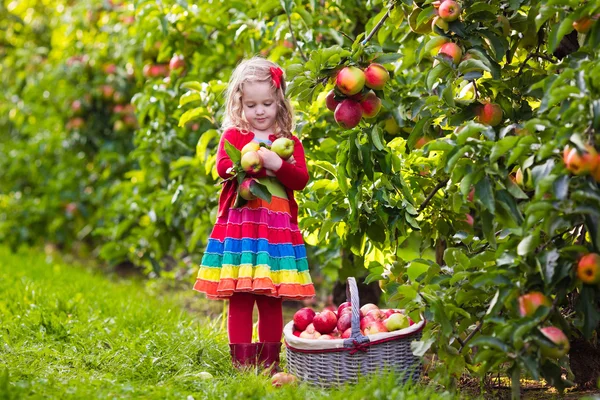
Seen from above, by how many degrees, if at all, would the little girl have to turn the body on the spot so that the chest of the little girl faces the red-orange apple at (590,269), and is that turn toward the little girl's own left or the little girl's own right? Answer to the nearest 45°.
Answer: approximately 45° to the little girl's own left

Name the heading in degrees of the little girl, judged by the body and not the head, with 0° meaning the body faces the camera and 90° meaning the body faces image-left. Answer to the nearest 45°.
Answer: approximately 0°

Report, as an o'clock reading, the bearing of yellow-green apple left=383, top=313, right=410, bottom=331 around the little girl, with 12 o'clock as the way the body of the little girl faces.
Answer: The yellow-green apple is roughly at 10 o'clock from the little girl.

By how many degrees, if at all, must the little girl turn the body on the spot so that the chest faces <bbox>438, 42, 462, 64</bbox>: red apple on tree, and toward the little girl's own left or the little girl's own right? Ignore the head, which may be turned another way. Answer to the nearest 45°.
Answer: approximately 45° to the little girl's own left

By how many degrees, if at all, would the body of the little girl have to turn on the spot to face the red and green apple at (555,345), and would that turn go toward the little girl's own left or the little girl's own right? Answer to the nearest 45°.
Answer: approximately 45° to the little girl's own left

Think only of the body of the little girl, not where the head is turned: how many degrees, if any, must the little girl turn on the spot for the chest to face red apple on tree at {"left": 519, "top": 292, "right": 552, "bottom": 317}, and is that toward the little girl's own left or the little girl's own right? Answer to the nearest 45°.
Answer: approximately 45° to the little girl's own left

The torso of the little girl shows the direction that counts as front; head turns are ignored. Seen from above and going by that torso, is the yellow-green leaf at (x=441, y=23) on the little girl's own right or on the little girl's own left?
on the little girl's own left
